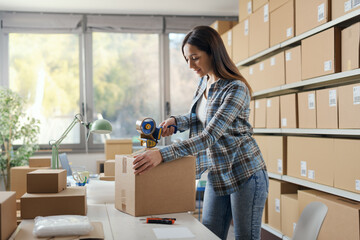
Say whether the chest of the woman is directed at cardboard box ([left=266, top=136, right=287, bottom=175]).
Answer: no

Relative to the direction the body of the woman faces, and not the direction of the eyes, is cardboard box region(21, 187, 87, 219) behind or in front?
in front

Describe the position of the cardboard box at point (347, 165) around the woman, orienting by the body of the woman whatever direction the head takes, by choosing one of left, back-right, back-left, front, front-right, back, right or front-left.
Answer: back

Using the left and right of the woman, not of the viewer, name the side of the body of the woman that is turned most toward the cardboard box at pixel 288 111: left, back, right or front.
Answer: back

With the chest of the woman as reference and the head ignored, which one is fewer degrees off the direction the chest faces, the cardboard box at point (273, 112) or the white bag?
the white bag

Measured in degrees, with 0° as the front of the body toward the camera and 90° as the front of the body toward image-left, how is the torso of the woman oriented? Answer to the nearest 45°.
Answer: approximately 45°

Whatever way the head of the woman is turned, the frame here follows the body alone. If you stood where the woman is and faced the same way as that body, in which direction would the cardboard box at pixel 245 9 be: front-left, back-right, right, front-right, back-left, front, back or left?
back-right

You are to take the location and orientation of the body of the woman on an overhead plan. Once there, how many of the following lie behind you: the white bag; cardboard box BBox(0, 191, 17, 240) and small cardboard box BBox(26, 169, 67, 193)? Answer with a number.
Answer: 0

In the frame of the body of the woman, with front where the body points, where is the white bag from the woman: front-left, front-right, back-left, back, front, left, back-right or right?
front

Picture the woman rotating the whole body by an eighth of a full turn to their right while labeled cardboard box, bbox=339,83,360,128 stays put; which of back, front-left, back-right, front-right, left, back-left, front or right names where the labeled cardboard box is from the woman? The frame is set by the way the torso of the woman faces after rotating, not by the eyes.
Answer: back-right

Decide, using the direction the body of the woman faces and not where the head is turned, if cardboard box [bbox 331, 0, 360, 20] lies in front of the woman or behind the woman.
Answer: behind

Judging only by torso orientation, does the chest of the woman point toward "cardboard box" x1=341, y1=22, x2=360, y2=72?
no

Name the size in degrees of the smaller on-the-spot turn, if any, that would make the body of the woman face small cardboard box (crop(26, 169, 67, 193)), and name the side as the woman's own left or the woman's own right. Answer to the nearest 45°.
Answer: approximately 45° to the woman's own right

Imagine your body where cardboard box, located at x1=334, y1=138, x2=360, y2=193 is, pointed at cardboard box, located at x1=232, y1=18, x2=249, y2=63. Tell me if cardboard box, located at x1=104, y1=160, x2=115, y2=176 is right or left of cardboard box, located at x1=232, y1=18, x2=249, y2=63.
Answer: left
